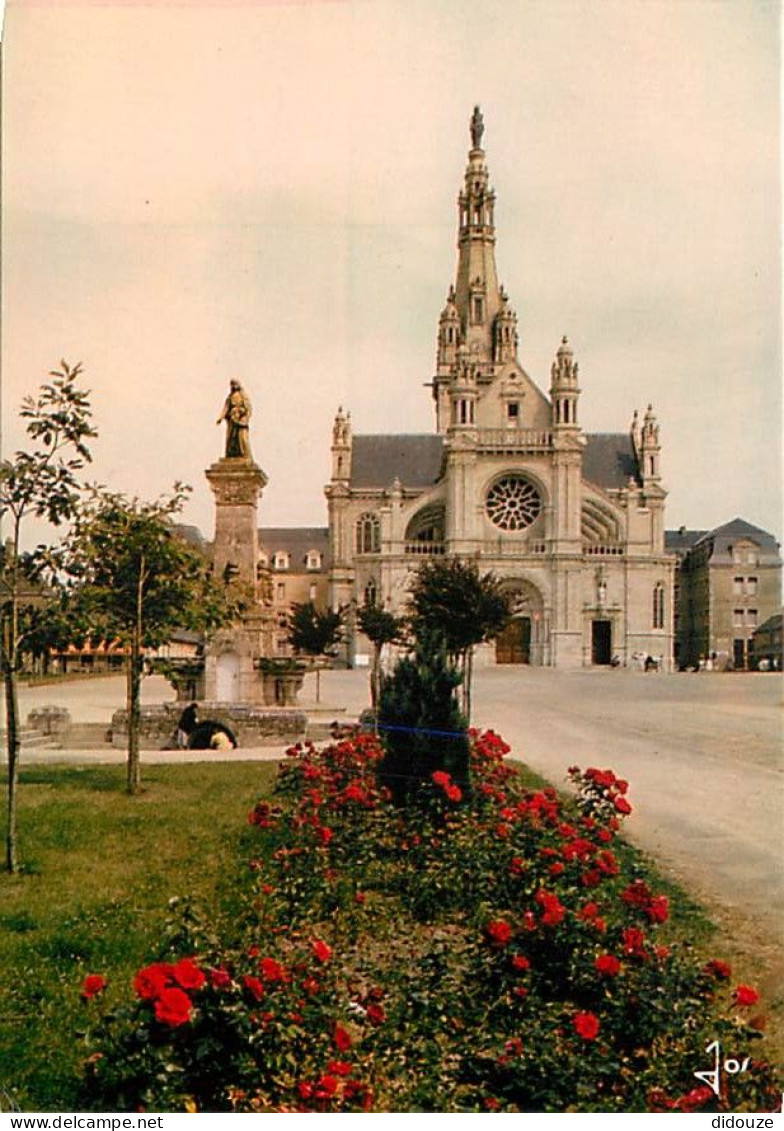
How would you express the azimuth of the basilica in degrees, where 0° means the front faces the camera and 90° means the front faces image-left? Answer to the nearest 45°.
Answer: approximately 0°

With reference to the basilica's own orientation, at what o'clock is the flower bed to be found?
The flower bed is roughly at 12 o'clock from the basilica.

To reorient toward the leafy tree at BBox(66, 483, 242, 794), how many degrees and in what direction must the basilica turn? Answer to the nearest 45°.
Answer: approximately 45° to its right

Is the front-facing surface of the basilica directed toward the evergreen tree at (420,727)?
yes

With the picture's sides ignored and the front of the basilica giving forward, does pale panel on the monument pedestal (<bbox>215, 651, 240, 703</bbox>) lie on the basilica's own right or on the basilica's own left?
on the basilica's own right

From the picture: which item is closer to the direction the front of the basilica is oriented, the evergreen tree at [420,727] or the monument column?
the evergreen tree
